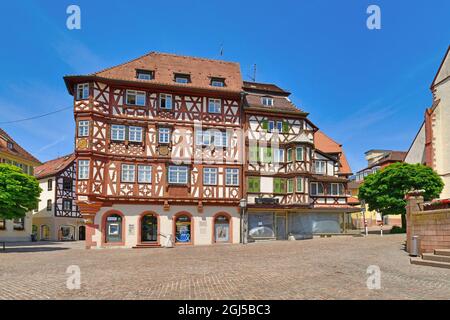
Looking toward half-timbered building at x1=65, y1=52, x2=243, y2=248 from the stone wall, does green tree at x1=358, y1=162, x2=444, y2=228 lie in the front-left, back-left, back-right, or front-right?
front-right

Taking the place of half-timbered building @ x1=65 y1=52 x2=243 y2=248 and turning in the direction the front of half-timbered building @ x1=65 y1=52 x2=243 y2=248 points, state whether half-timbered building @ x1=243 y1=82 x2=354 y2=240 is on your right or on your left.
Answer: on your left

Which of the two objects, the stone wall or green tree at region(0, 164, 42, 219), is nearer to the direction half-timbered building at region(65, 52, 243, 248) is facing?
the stone wall

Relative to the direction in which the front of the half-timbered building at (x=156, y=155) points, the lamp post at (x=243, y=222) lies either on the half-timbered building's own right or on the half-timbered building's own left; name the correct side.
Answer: on the half-timbered building's own left

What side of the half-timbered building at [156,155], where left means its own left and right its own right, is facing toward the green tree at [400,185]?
left

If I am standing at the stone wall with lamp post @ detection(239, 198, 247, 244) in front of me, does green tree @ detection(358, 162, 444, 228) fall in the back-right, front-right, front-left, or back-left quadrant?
front-right

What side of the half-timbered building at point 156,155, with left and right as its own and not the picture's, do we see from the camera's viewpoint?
front

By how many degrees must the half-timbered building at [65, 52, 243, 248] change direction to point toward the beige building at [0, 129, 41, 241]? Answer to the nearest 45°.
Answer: approximately 135° to its right

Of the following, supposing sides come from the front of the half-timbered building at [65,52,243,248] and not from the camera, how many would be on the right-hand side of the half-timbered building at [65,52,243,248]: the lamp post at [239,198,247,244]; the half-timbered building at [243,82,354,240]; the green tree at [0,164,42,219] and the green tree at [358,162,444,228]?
1

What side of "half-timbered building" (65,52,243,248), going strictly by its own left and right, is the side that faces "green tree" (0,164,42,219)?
right

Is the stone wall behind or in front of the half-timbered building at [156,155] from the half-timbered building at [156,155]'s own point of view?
in front

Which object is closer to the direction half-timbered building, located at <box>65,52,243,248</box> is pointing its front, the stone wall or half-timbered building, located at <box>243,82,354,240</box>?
the stone wall

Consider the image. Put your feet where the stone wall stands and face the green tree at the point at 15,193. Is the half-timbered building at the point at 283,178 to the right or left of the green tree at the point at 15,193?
right

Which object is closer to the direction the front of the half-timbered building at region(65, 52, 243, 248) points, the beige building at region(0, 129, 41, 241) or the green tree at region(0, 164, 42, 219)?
the green tree
